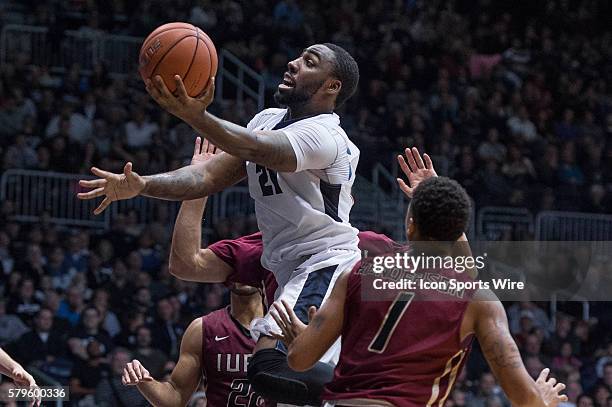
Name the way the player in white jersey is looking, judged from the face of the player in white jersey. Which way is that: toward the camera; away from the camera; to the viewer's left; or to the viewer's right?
to the viewer's left

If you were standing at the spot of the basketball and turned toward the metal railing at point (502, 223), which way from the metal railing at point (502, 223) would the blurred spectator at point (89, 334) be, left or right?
left

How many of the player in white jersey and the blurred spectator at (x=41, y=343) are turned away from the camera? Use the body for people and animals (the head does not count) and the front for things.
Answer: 0

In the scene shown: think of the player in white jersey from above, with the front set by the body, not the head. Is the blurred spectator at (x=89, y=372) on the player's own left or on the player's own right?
on the player's own right

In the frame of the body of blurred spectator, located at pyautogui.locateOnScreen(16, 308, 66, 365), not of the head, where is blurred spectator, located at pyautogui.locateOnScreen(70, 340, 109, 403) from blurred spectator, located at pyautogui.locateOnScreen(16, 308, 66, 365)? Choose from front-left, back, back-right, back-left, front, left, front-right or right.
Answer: front-left

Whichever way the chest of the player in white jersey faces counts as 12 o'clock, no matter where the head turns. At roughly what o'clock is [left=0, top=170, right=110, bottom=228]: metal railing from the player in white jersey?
The metal railing is roughly at 4 o'clock from the player in white jersey.

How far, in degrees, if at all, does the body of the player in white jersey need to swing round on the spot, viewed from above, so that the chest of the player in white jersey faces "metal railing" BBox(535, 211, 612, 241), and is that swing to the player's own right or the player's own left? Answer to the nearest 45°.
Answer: approximately 180°

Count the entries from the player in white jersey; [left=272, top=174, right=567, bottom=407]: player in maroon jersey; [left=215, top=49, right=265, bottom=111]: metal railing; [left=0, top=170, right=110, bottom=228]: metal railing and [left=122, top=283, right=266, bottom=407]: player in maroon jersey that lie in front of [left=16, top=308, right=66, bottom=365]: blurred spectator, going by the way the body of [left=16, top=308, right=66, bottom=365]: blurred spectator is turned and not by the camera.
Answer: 3

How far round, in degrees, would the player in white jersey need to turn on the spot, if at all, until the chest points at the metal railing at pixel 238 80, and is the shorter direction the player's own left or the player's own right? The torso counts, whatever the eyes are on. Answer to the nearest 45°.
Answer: approximately 135° to the player's own right

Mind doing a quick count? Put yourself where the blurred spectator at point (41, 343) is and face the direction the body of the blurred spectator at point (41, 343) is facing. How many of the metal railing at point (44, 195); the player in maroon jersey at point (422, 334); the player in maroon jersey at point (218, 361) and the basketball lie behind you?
1
